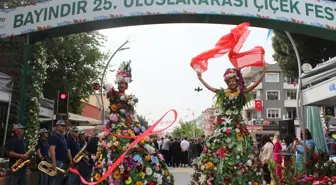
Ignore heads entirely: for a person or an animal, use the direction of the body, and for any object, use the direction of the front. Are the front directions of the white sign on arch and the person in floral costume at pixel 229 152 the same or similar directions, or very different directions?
same or similar directions

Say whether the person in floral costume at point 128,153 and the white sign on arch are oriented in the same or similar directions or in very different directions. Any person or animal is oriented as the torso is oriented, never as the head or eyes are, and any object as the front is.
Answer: same or similar directions

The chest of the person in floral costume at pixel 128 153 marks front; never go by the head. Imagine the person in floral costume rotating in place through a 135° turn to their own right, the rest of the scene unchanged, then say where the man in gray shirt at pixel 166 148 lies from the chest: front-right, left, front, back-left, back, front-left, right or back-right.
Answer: front-right

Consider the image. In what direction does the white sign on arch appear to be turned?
toward the camera

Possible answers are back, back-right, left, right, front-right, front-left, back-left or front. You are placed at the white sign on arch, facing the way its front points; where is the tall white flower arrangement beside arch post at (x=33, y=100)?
right

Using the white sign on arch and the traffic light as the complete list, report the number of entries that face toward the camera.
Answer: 2

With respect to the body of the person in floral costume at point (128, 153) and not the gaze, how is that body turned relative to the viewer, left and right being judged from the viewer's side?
facing the viewer

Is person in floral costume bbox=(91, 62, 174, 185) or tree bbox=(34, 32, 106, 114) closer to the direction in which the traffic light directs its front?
the person in floral costume

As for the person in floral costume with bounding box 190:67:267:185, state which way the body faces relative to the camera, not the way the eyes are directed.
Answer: toward the camera

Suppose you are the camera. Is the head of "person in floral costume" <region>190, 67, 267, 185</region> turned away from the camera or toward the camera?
toward the camera

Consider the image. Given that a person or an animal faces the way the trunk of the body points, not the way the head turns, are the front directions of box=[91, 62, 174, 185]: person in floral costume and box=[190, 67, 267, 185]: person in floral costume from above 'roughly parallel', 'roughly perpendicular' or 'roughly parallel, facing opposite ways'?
roughly parallel
